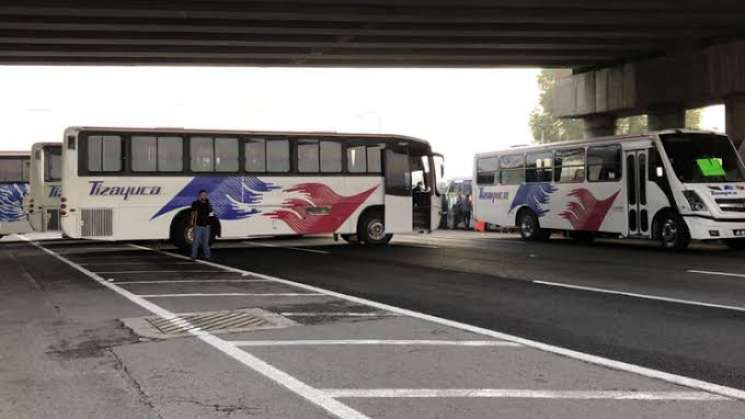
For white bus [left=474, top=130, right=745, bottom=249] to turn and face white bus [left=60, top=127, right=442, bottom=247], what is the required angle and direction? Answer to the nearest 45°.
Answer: approximately 135° to its right

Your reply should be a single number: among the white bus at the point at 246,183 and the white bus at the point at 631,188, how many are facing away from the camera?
0

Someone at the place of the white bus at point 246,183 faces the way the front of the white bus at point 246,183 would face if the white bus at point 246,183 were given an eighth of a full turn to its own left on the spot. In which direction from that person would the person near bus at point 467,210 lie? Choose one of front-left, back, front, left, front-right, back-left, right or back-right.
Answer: front

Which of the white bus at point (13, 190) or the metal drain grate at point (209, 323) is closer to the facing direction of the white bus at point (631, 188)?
the metal drain grate

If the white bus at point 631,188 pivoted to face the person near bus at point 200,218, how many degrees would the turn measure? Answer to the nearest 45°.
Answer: approximately 90° to its right

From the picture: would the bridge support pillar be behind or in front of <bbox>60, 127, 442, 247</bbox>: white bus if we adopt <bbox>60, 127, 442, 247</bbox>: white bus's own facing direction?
in front

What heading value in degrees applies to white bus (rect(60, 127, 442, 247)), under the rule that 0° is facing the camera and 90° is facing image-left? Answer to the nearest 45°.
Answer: approximately 270°

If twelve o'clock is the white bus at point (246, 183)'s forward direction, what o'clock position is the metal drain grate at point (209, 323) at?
The metal drain grate is roughly at 3 o'clock from the white bus.

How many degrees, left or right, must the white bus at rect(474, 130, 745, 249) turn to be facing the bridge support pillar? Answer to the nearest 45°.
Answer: approximately 90° to its left

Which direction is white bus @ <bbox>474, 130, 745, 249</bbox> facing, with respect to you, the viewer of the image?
facing the viewer and to the right of the viewer
